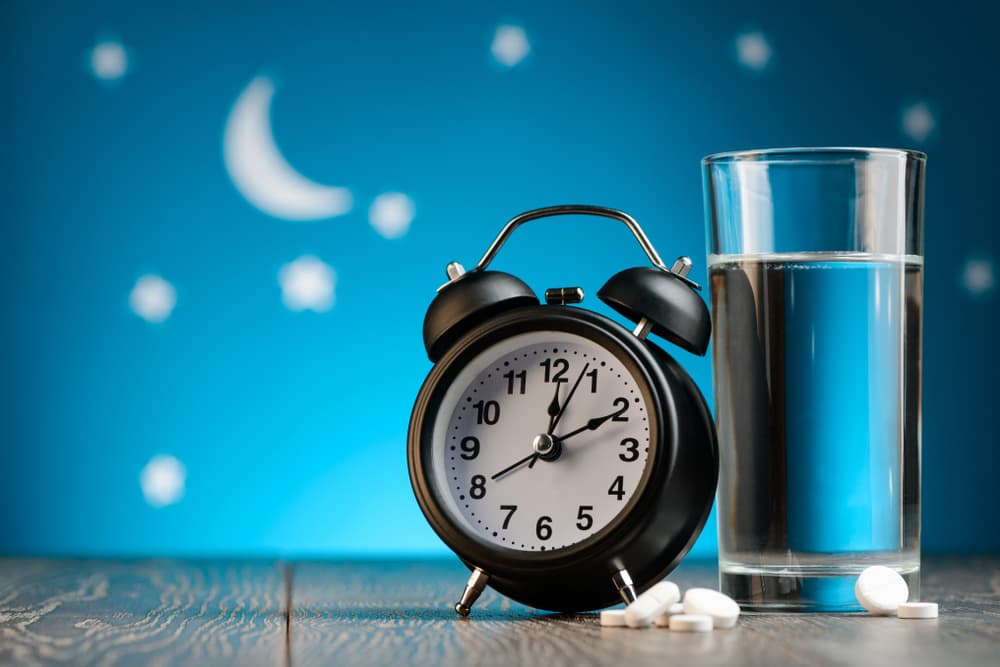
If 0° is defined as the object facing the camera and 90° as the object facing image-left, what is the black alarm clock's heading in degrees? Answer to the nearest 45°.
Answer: approximately 45°
